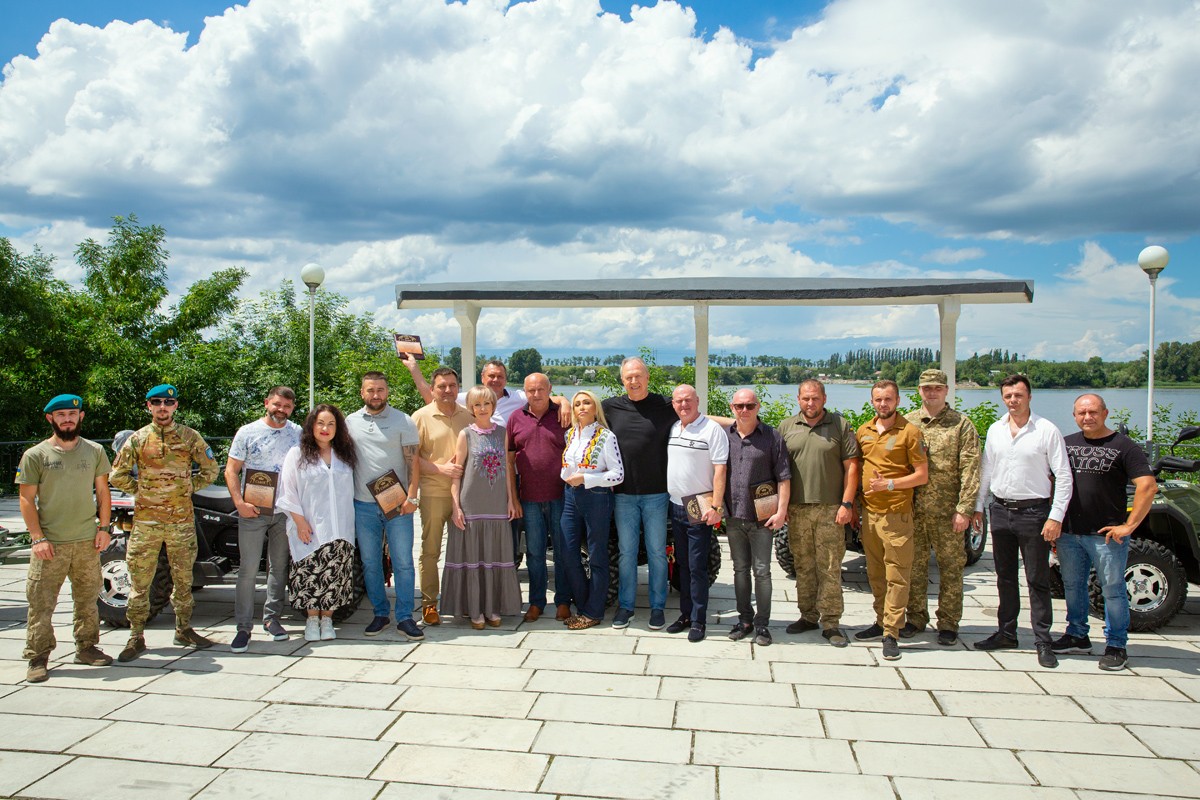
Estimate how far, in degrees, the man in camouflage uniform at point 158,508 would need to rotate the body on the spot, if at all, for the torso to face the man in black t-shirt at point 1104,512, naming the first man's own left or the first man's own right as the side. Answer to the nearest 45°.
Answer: approximately 45° to the first man's own left

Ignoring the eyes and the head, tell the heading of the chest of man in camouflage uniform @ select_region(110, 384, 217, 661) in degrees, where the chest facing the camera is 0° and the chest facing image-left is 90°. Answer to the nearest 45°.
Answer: approximately 0°

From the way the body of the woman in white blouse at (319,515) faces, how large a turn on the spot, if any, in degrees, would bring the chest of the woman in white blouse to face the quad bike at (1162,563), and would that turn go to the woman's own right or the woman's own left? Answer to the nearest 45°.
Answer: approximately 90° to the woman's own left

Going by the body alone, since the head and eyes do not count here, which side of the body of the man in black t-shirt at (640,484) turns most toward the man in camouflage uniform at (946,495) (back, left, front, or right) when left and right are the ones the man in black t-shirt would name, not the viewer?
left

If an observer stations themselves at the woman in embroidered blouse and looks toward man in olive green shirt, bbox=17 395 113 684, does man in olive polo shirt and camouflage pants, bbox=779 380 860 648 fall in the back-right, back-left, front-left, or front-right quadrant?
back-left

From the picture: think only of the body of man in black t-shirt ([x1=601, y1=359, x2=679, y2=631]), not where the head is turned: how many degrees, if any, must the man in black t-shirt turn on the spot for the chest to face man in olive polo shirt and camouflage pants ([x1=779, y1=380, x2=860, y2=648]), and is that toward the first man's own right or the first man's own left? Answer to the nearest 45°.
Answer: approximately 90° to the first man's own left

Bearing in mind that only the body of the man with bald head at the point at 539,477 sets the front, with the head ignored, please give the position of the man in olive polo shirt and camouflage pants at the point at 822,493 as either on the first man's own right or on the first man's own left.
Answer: on the first man's own left
